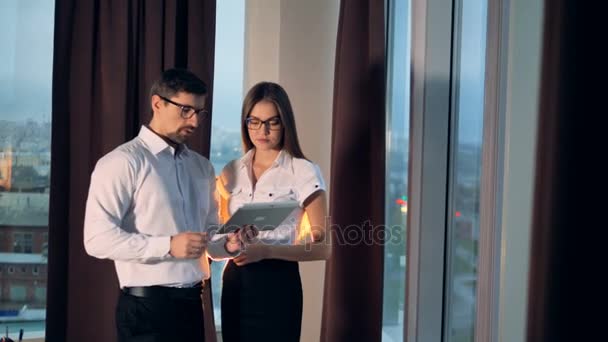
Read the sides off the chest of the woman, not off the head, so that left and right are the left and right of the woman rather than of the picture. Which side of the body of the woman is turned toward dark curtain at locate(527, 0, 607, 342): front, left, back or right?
left

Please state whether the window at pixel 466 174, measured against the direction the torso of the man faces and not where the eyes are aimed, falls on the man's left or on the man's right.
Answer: on the man's left

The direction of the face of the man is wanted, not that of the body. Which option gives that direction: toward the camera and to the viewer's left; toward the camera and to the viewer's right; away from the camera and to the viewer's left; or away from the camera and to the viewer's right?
toward the camera and to the viewer's right

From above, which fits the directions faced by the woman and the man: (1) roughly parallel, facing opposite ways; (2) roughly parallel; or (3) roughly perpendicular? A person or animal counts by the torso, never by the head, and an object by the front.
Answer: roughly perpendicular

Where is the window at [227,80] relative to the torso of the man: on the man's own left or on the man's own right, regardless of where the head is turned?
on the man's own left

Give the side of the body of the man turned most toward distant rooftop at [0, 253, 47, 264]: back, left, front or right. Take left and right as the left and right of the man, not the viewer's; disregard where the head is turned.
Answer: back

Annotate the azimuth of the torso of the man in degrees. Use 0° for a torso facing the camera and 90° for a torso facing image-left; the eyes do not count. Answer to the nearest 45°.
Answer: approximately 315°

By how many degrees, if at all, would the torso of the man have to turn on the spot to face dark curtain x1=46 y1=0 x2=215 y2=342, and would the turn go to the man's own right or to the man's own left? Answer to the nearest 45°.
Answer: approximately 135° to the man's own left

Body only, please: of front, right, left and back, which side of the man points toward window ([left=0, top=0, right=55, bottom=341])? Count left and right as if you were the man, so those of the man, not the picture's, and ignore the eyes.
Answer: back
